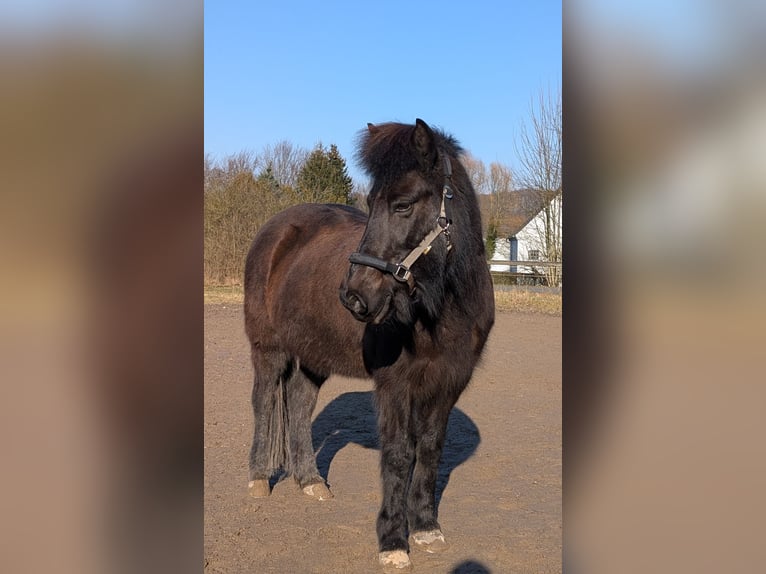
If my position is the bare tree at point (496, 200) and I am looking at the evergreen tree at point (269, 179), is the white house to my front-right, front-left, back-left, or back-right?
back-left

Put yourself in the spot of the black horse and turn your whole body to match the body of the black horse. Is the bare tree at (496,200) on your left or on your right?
on your left

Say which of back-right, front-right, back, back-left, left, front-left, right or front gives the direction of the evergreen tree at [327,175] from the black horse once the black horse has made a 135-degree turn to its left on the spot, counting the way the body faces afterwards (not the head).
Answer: front

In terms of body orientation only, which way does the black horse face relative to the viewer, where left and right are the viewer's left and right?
facing the viewer and to the right of the viewer

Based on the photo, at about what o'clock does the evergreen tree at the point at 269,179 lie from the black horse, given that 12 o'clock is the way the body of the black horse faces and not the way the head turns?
The evergreen tree is roughly at 7 o'clock from the black horse.

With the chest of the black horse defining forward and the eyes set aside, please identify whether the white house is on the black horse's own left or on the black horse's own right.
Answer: on the black horse's own left
